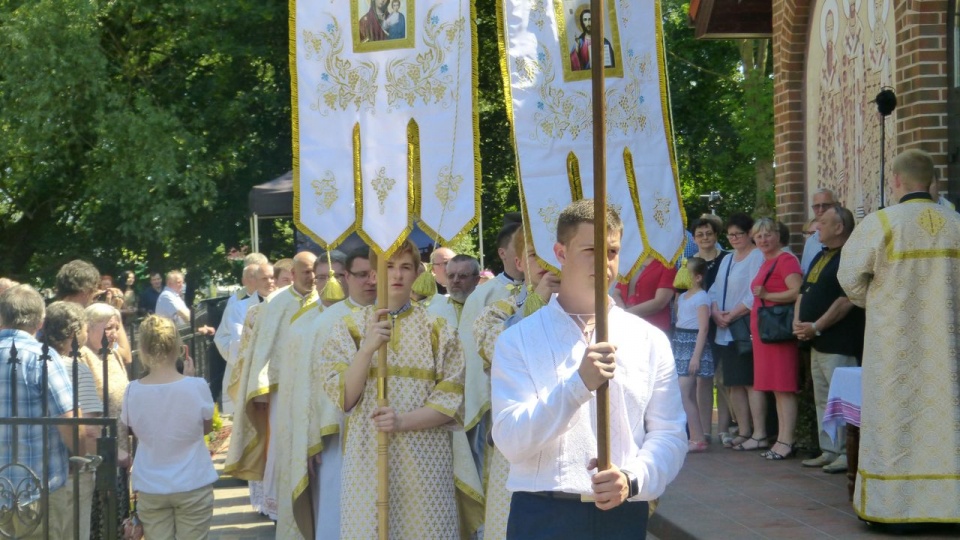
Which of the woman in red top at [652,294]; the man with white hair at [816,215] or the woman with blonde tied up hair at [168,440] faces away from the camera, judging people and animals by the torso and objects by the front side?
the woman with blonde tied up hair

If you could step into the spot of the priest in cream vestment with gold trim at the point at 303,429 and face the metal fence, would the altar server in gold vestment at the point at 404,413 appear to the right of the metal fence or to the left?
left

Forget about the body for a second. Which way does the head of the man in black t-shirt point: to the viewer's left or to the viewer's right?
to the viewer's left

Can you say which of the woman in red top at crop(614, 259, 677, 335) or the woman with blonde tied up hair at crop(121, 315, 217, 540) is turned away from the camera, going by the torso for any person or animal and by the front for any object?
the woman with blonde tied up hair

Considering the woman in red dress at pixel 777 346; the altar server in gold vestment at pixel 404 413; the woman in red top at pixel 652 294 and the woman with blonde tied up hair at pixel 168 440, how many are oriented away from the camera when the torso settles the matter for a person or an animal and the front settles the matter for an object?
1

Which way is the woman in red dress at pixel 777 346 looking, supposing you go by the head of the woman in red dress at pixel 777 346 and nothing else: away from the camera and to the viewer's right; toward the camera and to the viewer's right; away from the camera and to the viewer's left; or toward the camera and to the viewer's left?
toward the camera and to the viewer's left

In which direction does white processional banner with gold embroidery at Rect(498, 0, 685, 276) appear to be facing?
toward the camera

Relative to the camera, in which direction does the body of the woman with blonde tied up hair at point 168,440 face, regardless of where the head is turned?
away from the camera

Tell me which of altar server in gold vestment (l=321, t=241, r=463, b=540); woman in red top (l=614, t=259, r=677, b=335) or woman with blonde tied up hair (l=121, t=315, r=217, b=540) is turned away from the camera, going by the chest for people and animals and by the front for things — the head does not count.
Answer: the woman with blonde tied up hair

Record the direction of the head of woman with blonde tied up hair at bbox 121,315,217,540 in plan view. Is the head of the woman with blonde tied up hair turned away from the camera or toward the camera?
away from the camera

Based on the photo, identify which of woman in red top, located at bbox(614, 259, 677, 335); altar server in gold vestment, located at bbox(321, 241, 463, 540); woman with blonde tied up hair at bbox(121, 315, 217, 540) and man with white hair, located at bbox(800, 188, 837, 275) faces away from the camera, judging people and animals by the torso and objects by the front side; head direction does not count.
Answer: the woman with blonde tied up hair

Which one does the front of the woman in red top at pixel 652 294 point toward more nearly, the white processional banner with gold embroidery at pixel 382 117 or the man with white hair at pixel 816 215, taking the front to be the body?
the white processional banner with gold embroidery

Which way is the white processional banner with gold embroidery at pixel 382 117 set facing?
toward the camera

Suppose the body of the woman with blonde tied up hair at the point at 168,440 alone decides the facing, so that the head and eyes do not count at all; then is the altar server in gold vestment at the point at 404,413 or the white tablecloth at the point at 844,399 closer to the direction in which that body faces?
the white tablecloth

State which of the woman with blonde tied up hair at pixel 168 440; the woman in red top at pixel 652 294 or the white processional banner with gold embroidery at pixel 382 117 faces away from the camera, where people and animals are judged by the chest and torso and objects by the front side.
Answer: the woman with blonde tied up hair
